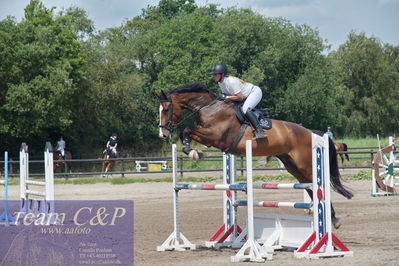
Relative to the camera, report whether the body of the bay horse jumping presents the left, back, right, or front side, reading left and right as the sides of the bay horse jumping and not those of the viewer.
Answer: left

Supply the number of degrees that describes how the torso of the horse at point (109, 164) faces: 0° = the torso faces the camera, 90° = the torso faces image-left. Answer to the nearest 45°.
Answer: approximately 45°

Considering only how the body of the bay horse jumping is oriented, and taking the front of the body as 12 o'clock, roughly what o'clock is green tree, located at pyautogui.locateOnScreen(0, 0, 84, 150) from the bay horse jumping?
The green tree is roughly at 2 o'clock from the bay horse jumping.

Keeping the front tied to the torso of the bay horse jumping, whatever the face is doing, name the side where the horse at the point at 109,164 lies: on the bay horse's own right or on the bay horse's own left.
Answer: on the bay horse's own right

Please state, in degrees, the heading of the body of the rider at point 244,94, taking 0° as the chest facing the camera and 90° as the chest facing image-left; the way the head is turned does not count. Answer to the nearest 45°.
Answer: approximately 90°
